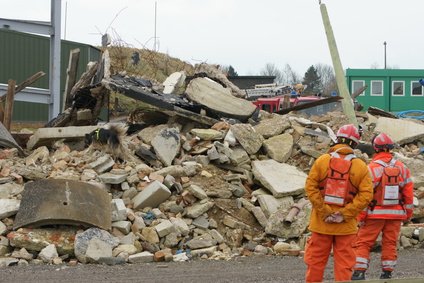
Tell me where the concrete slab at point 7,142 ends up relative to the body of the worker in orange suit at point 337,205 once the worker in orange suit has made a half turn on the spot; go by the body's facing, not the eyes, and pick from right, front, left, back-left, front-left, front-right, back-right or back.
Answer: back-right

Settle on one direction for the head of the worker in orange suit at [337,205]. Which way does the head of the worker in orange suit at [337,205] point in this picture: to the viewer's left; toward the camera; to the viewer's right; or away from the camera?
away from the camera

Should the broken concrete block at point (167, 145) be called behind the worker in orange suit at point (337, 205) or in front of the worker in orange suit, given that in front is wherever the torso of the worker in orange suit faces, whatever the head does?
in front

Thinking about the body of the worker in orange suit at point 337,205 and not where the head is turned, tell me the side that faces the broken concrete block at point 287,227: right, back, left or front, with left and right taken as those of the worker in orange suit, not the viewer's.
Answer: front

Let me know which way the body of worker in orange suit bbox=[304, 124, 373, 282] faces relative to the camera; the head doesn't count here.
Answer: away from the camera

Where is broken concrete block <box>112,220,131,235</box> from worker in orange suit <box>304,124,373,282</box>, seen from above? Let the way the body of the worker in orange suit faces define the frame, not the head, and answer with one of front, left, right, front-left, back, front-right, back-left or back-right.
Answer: front-left

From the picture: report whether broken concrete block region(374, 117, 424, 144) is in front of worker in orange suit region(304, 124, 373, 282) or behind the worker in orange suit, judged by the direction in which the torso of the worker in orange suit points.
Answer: in front
